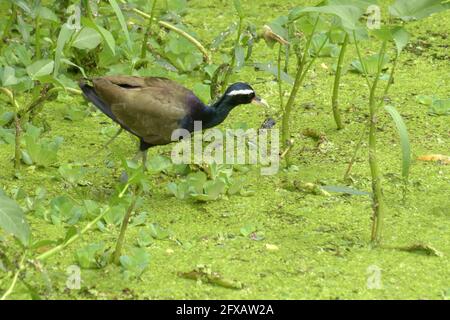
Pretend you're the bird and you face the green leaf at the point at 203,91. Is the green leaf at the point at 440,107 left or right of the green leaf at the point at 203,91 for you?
right

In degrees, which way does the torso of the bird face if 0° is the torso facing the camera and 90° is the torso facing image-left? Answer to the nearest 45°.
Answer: approximately 270°

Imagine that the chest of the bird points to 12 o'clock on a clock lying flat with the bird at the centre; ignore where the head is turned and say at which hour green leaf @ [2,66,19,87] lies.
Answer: The green leaf is roughly at 6 o'clock from the bird.

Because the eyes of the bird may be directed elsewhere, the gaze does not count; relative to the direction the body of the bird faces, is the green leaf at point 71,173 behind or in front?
behind
